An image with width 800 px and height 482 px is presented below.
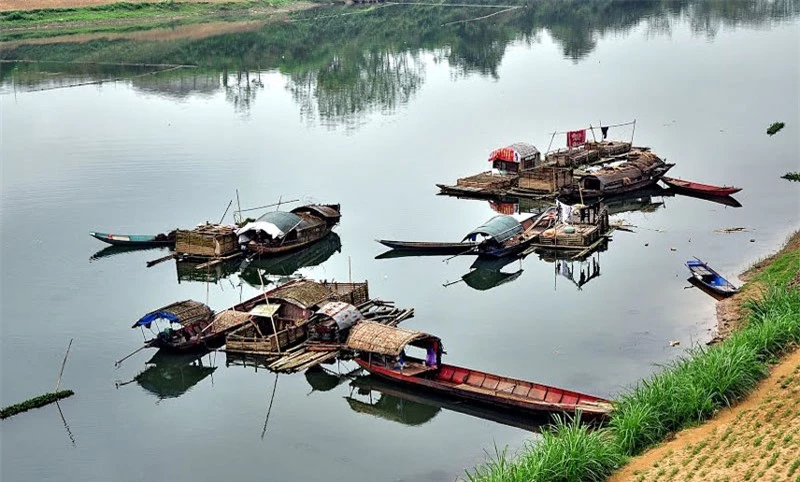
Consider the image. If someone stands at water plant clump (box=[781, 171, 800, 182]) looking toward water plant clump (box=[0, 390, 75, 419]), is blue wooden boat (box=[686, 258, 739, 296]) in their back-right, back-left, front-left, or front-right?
front-left

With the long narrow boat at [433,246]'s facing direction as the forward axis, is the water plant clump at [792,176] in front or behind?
behind

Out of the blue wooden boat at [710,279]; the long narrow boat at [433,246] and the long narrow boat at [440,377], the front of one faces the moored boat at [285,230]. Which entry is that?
the long narrow boat at [433,246]

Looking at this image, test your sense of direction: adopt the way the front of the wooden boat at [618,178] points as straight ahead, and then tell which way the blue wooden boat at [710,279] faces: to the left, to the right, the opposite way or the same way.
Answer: to the left

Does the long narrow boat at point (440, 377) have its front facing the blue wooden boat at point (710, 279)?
no

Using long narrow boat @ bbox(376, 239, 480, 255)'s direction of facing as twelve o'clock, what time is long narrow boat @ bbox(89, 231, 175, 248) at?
long narrow boat @ bbox(89, 231, 175, 248) is roughly at 12 o'clock from long narrow boat @ bbox(376, 239, 480, 255).

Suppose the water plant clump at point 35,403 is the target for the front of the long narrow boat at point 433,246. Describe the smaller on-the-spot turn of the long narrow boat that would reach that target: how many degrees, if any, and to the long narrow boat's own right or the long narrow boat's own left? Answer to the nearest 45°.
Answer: approximately 45° to the long narrow boat's own left

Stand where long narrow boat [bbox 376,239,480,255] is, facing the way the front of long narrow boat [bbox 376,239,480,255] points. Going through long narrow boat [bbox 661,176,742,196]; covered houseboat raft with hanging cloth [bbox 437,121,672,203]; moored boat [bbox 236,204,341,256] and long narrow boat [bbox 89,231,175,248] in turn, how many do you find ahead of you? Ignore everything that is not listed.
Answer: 2

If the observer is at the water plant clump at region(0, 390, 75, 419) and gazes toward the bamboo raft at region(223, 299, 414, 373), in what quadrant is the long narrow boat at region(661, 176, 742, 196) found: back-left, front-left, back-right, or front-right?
front-left

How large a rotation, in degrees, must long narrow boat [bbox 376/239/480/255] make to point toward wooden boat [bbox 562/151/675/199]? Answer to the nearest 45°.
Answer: approximately 135° to its right

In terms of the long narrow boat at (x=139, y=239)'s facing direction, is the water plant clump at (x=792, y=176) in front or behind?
behind

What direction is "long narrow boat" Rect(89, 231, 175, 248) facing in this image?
to the viewer's left

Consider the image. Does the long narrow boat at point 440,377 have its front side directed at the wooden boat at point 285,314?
no

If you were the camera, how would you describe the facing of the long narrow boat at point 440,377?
facing the viewer and to the right of the viewer

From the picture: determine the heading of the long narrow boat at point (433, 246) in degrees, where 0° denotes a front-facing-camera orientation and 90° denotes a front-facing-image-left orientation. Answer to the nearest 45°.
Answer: approximately 90°

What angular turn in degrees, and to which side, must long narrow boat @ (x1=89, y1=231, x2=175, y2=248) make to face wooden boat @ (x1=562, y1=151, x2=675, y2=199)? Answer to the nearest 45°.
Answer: approximately 180°
